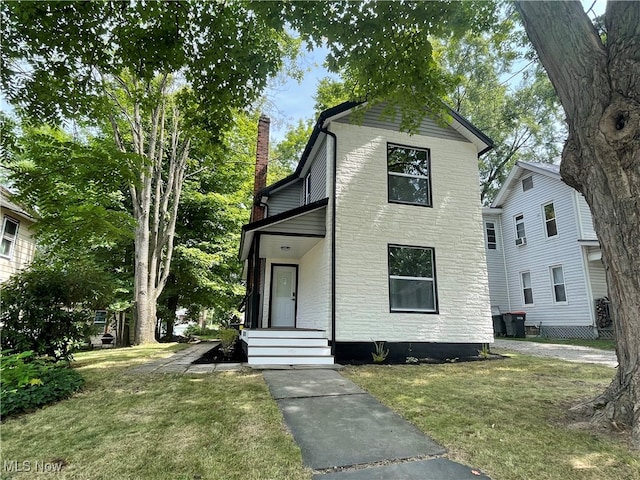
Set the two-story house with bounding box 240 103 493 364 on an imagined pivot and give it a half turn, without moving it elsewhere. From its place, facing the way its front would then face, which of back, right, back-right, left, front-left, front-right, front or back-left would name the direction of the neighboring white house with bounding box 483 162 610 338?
front-right

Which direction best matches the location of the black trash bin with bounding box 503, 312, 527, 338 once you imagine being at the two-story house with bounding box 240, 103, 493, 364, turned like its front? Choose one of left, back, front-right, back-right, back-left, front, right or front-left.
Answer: back-left

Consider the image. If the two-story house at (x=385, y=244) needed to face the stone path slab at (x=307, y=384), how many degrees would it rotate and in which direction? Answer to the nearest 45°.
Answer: approximately 45° to its right

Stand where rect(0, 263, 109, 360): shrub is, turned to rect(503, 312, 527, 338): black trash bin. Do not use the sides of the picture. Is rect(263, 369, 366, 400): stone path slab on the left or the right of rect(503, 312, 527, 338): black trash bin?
right

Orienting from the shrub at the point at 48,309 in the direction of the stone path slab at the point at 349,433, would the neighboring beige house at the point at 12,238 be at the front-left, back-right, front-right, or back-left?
back-left

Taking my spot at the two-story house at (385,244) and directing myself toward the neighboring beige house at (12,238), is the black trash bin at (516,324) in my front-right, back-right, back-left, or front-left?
back-right

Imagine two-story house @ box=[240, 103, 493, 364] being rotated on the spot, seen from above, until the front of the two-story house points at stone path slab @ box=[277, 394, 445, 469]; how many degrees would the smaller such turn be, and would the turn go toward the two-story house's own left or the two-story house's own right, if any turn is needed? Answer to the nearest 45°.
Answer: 0° — it already faces it

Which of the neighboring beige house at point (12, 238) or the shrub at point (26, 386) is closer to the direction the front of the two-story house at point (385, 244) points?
the shrub

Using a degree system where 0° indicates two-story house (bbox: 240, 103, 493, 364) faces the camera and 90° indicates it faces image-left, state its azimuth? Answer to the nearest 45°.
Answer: approximately 0°
